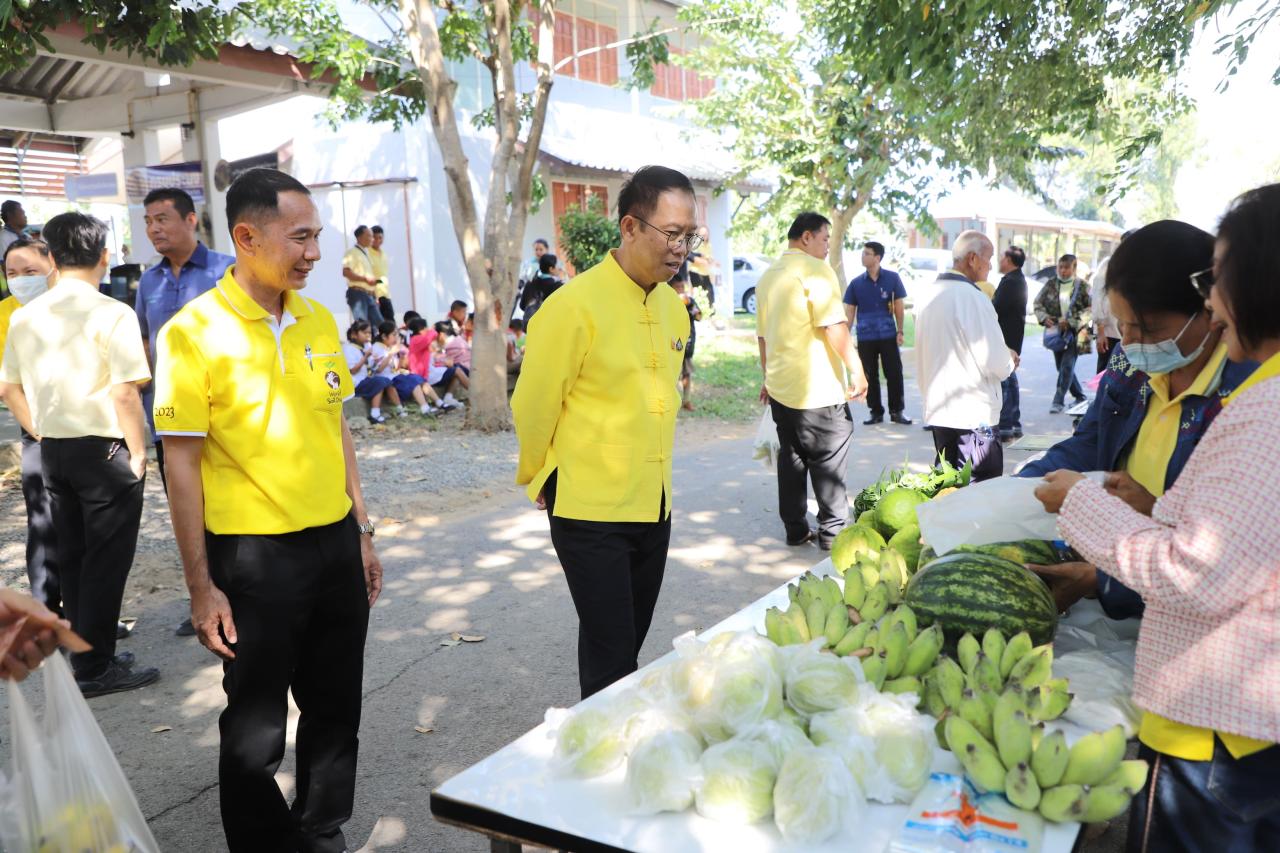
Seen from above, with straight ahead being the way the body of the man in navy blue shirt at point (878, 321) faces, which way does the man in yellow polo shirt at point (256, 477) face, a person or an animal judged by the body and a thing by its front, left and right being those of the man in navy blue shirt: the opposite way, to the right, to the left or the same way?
to the left

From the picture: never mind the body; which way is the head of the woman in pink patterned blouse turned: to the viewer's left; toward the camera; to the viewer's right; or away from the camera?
to the viewer's left

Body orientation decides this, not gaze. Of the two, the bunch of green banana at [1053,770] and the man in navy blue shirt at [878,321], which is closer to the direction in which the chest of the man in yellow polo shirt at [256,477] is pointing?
the bunch of green banana

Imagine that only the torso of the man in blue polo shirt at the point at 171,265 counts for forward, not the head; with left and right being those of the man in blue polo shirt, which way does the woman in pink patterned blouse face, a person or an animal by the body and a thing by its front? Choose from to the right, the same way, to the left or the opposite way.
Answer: to the right

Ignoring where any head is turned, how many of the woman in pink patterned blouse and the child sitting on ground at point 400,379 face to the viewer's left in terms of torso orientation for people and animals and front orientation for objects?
1

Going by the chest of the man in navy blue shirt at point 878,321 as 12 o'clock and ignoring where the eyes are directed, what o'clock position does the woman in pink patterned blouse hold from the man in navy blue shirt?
The woman in pink patterned blouse is roughly at 12 o'clock from the man in navy blue shirt.

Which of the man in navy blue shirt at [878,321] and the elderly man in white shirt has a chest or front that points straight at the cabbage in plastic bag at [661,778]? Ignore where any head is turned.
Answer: the man in navy blue shirt

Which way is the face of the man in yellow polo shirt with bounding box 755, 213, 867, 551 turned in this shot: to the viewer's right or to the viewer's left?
to the viewer's right

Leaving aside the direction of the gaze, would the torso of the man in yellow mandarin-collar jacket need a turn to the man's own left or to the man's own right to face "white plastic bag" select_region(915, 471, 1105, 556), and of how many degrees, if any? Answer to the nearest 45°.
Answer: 0° — they already face it

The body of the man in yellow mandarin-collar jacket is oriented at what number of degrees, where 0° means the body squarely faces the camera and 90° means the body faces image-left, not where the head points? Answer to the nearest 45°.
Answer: approximately 315°
